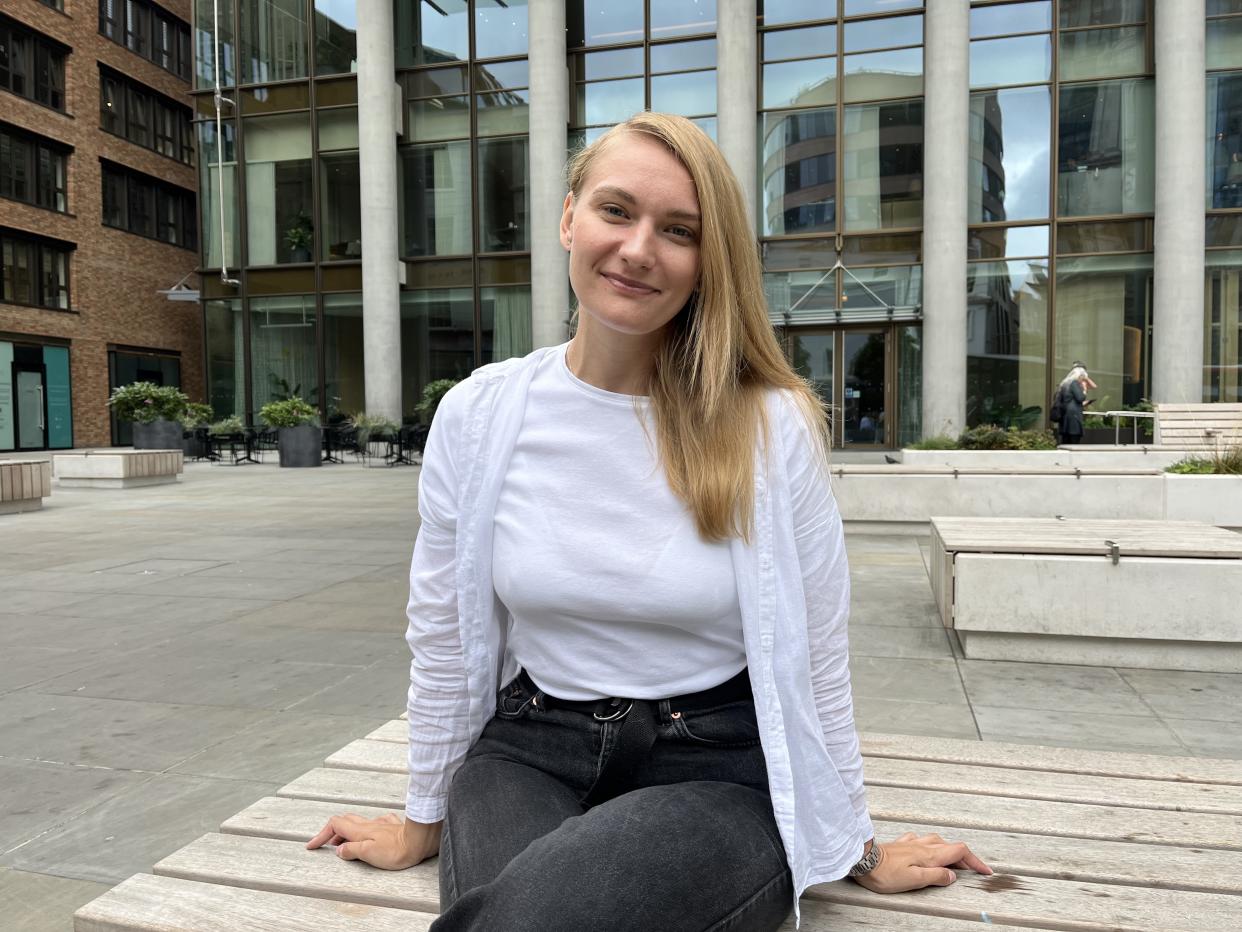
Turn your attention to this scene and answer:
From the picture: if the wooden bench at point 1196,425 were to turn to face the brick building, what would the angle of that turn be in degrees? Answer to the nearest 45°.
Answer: approximately 90° to its right

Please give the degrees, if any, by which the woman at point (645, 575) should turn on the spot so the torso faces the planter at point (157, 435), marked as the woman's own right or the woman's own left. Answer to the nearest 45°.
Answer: approximately 135° to the woman's own right

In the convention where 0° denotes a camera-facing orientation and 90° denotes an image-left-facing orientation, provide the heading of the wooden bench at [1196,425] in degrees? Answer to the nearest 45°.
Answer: approximately 0°

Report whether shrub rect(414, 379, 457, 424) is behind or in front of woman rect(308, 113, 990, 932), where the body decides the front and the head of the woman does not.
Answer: behind

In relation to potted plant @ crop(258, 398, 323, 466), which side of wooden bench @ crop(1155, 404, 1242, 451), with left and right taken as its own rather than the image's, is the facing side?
right

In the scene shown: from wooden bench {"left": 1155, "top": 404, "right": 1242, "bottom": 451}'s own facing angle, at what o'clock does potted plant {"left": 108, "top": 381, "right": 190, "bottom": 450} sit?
The potted plant is roughly at 3 o'clock from the wooden bench.

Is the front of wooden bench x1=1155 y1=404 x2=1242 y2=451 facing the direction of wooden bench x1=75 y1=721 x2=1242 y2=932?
yes

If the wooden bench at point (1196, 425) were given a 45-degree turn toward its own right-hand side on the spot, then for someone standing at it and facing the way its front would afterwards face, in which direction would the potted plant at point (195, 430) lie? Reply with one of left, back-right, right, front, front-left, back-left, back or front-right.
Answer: front-right

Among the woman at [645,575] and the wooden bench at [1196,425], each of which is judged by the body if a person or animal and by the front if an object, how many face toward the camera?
2
